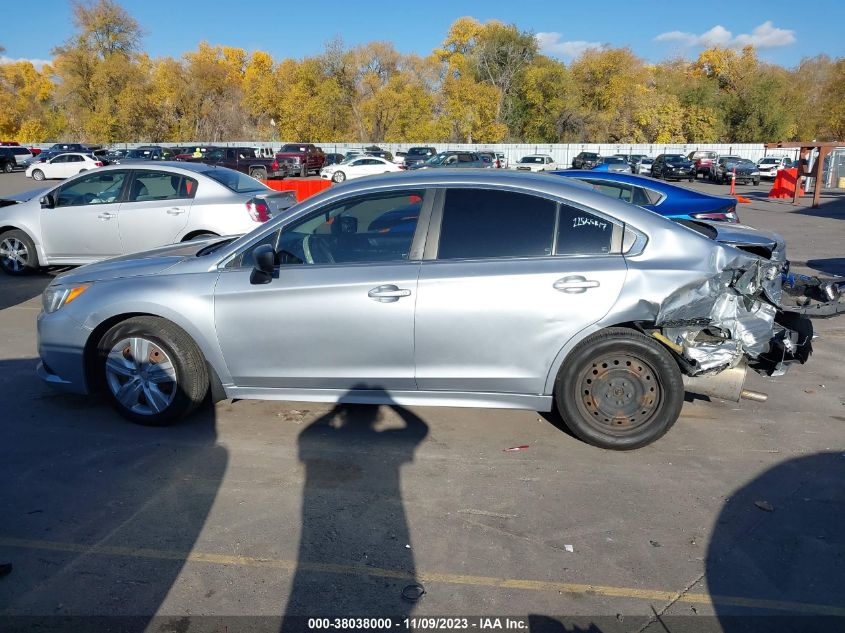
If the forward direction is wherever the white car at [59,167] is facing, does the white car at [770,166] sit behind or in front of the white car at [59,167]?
behind

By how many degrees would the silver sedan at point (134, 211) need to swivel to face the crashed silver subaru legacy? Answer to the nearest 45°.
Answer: approximately 90° to its left

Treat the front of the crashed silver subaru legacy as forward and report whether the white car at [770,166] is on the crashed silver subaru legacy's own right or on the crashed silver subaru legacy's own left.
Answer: on the crashed silver subaru legacy's own right

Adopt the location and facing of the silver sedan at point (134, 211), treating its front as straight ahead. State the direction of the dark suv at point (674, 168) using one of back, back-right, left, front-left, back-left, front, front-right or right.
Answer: back-right

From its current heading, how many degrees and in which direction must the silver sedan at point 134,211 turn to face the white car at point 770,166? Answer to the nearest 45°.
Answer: approximately 135° to its right

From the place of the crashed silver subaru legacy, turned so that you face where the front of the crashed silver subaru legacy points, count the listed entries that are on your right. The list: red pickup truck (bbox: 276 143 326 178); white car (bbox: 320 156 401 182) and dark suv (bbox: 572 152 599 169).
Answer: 3

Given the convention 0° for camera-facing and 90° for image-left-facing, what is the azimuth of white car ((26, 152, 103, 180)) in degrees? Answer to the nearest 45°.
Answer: approximately 90°

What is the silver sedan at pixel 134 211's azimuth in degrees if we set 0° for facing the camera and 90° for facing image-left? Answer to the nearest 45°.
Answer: approximately 90°

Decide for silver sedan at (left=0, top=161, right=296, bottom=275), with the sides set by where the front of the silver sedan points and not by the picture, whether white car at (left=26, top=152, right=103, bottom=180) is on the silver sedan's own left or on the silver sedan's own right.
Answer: on the silver sedan's own right

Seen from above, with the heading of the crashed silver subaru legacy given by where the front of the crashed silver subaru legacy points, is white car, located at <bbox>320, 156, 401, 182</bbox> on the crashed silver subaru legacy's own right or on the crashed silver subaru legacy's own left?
on the crashed silver subaru legacy's own right

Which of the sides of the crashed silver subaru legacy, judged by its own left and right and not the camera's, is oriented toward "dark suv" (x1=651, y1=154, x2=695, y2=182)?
right

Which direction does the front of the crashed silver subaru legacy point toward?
to the viewer's left
